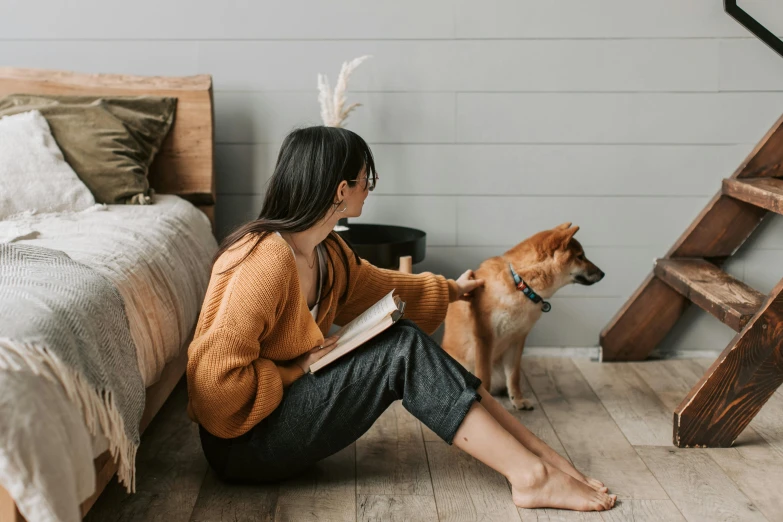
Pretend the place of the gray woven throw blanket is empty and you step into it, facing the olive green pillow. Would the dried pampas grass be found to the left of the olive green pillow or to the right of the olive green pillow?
right

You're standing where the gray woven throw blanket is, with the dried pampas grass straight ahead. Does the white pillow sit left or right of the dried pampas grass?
left

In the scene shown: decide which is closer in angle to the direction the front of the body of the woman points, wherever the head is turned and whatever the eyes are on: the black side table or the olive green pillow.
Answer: the black side table

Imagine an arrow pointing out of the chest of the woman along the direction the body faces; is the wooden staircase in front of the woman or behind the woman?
in front

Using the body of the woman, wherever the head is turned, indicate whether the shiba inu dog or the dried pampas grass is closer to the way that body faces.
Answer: the shiba inu dog

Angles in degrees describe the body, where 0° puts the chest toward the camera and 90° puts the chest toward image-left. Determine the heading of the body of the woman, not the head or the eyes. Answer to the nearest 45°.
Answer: approximately 270°

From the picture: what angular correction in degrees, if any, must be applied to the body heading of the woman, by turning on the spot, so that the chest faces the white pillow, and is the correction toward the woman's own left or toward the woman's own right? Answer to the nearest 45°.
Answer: approximately 135° to the woman's own left

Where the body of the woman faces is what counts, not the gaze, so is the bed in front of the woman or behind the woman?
behind

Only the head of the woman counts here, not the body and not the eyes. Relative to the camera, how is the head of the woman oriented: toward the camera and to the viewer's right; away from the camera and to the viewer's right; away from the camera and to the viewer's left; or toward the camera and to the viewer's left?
away from the camera and to the viewer's right
